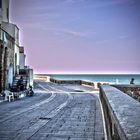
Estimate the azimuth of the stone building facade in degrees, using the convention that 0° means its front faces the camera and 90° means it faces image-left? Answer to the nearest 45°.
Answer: approximately 270°
